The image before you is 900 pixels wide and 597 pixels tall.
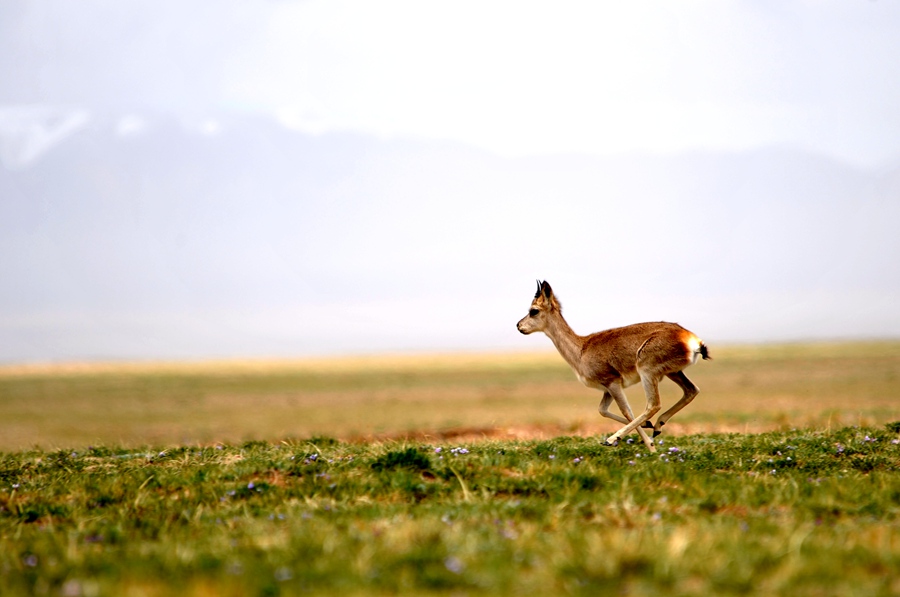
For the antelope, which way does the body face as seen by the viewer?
to the viewer's left
